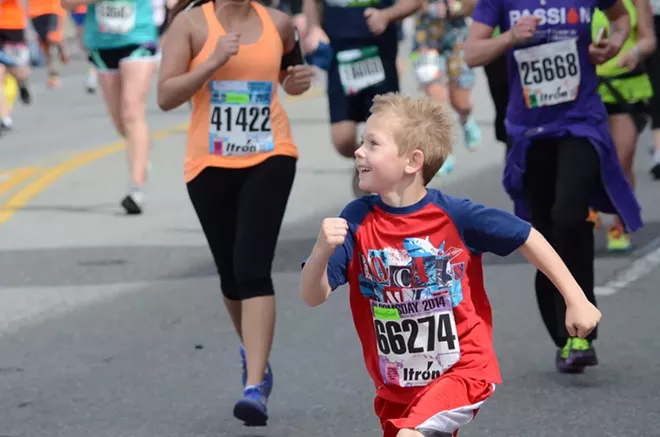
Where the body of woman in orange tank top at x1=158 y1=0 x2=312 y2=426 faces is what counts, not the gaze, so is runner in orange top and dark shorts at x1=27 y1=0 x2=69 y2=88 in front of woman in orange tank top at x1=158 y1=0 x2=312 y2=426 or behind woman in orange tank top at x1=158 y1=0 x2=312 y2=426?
behind

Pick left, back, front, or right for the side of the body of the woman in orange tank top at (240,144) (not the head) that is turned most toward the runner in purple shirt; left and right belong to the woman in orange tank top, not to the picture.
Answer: left

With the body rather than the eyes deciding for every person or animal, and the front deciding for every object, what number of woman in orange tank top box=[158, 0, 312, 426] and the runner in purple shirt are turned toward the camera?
2

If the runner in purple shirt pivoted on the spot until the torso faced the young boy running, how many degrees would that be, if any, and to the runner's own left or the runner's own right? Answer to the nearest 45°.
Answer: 0° — they already face them

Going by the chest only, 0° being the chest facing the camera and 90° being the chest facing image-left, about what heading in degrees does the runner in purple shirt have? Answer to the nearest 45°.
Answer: approximately 0°

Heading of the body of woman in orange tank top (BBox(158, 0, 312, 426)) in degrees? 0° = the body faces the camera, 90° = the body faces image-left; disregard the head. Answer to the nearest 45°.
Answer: approximately 0°

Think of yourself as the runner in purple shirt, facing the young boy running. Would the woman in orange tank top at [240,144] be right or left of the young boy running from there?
right

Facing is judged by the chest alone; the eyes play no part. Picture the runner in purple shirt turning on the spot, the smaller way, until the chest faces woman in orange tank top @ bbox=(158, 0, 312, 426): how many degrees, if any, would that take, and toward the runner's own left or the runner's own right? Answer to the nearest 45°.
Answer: approximately 45° to the runner's own right

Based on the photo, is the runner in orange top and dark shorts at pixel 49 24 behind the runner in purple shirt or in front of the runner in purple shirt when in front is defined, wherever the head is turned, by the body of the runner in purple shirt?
behind
